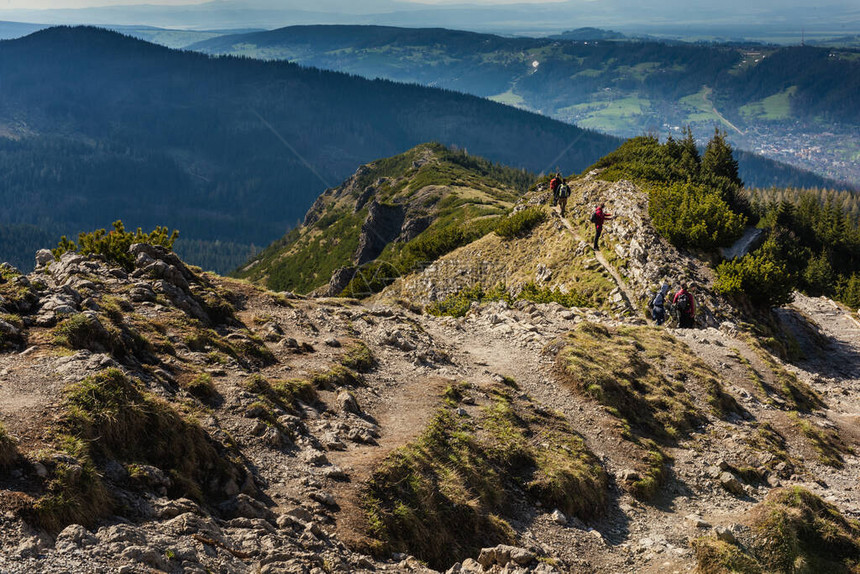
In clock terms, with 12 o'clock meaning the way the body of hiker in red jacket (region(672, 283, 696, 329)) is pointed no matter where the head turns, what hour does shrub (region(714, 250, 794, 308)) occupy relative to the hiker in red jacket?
The shrub is roughly at 1 o'clock from the hiker in red jacket.

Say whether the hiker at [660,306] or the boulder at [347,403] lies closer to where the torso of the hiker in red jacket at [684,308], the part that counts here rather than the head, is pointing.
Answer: the hiker

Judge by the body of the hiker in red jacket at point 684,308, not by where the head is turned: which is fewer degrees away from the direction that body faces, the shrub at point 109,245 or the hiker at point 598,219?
the hiker

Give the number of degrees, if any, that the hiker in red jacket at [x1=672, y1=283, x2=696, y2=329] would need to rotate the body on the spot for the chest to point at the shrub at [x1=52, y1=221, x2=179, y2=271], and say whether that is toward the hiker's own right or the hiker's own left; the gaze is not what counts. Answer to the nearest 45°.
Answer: approximately 135° to the hiker's own left

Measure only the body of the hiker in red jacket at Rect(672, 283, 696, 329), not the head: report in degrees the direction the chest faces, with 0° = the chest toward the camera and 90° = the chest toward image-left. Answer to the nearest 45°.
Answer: approximately 180°

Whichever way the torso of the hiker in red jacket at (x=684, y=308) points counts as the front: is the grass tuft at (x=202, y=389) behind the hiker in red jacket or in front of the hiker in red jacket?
behind

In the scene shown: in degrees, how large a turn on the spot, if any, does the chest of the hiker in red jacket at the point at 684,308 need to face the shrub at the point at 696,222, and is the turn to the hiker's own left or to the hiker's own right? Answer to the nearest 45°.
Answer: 0° — they already face it
